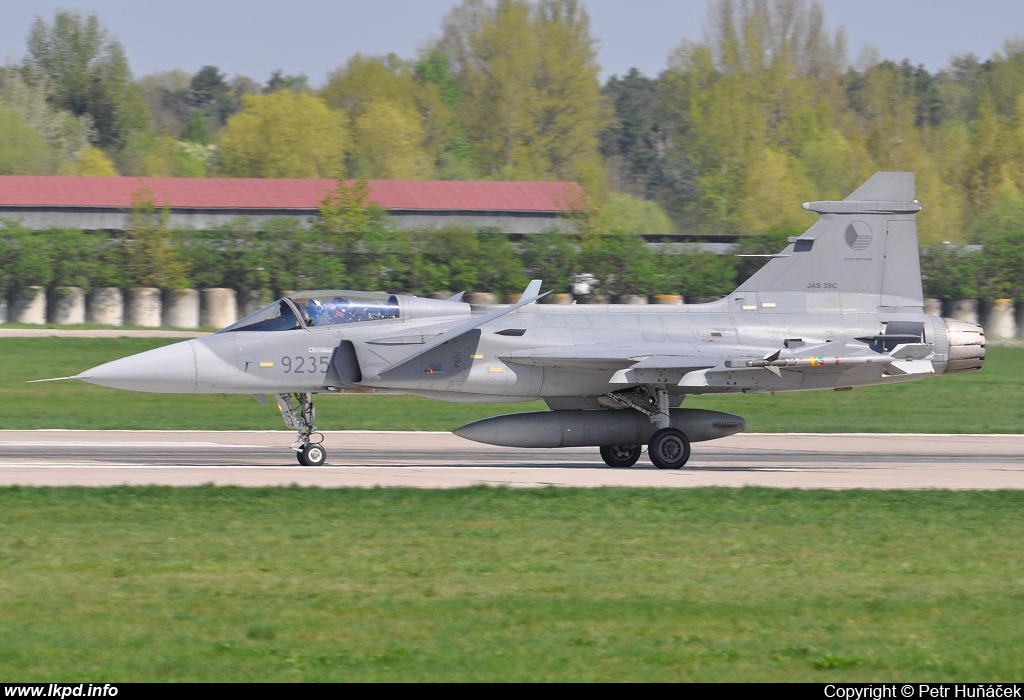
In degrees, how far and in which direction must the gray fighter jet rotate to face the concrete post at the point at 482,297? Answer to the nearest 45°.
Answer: approximately 90° to its right

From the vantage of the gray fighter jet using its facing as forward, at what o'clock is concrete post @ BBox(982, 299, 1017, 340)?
The concrete post is roughly at 4 o'clock from the gray fighter jet.

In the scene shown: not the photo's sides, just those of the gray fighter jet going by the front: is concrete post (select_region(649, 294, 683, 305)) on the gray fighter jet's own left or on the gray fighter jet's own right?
on the gray fighter jet's own right

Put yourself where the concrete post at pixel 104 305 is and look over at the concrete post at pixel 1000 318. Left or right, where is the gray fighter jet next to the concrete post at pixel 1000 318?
right

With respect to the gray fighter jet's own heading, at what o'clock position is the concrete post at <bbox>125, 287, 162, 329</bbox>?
The concrete post is roughly at 2 o'clock from the gray fighter jet.

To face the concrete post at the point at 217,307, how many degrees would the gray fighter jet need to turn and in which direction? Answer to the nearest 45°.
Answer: approximately 45° to its right

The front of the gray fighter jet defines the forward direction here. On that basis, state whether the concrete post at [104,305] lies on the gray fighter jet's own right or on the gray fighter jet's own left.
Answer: on the gray fighter jet's own right

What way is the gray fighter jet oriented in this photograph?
to the viewer's left

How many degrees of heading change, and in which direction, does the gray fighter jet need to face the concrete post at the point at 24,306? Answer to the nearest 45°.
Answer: approximately 45° to its right

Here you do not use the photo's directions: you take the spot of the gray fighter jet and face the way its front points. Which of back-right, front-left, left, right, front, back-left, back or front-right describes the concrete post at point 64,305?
front-right
